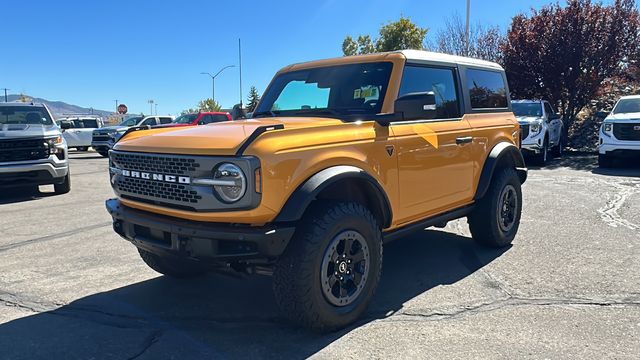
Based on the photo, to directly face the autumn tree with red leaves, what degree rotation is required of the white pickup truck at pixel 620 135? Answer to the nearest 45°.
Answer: approximately 180°

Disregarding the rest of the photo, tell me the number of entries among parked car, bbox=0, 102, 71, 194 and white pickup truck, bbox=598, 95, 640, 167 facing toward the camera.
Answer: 2

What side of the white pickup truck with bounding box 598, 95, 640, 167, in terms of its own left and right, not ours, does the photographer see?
front

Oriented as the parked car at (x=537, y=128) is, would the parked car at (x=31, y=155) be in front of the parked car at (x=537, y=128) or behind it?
in front

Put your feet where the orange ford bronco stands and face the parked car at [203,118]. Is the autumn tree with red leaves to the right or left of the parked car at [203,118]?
right

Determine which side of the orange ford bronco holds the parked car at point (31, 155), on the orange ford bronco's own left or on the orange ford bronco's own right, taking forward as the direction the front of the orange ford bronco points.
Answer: on the orange ford bronco's own right

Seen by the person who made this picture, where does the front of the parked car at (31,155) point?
facing the viewer

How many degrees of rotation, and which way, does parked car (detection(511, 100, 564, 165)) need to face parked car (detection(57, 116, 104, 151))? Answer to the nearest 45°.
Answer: approximately 45° to its right

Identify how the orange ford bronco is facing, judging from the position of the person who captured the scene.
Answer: facing the viewer and to the left of the viewer

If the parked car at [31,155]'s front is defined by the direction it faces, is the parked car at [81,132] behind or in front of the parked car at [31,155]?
behind

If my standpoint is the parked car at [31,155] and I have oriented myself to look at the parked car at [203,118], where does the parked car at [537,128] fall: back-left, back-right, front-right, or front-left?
front-right

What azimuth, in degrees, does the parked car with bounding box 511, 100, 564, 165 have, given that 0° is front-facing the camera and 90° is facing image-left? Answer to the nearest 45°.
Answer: approximately 45°
